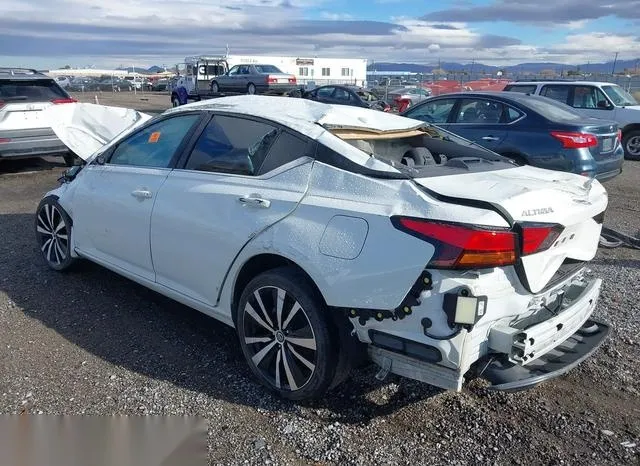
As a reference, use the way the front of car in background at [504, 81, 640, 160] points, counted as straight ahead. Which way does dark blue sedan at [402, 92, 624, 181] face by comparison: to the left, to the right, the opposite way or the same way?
the opposite way

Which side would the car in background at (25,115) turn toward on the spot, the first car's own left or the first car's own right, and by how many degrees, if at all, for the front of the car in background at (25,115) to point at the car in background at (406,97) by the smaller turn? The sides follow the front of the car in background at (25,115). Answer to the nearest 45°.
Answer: approximately 45° to the first car's own right

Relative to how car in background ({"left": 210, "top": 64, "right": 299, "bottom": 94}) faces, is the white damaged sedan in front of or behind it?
behind

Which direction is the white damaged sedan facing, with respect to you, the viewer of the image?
facing away from the viewer and to the left of the viewer

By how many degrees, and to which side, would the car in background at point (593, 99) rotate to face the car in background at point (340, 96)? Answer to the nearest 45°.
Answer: approximately 180°

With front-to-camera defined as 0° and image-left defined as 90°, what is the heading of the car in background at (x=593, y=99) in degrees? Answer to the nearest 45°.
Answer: approximately 315°

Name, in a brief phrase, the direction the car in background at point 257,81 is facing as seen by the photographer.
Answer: facing away from the viewer and to the left of the viewer

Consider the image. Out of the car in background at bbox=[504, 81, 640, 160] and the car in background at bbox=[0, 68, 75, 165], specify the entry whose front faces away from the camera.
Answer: the car in background at bbox=[0, 68, 75, 165]

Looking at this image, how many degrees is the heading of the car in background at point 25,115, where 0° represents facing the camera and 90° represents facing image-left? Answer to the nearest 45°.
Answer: approximately 180°

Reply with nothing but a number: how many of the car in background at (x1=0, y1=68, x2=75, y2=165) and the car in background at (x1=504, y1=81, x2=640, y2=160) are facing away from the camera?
1

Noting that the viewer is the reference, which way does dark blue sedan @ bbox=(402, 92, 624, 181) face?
facing away from the viewer and to the left of the viewer
